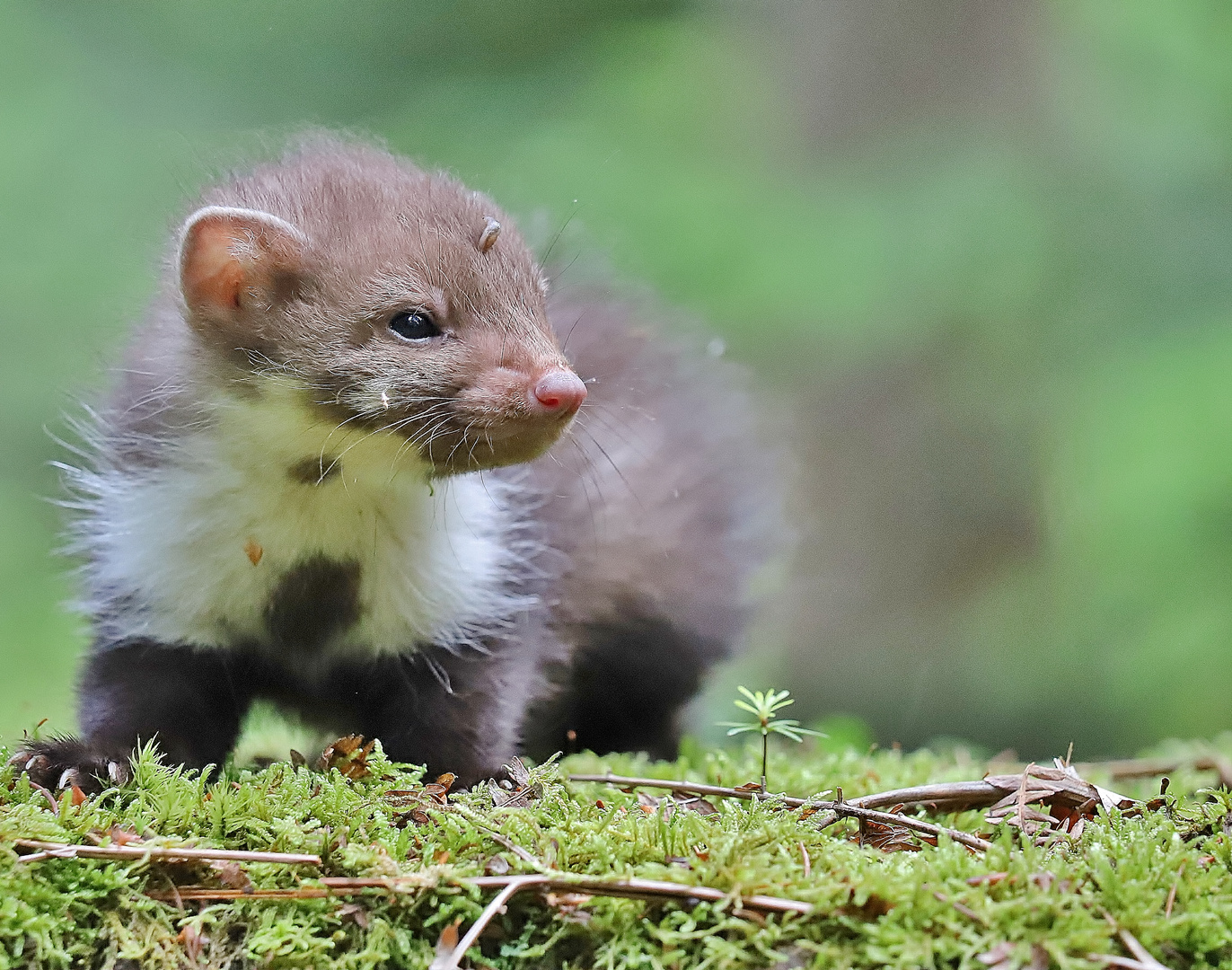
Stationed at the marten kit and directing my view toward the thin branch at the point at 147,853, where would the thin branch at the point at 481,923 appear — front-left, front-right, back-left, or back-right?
front-left

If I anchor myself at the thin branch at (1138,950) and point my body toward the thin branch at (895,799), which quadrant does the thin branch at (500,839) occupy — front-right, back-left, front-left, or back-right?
front-left

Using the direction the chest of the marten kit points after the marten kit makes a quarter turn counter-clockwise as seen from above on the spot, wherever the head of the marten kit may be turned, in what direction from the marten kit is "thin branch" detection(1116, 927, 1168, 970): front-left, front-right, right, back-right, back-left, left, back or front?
front

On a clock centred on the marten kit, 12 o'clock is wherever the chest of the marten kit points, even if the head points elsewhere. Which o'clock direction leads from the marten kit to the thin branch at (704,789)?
The thin branch is roughly at 8 o'clock from the marten kit.

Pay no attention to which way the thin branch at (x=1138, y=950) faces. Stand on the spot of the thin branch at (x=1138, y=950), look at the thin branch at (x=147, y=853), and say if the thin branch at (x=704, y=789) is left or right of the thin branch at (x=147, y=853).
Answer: right

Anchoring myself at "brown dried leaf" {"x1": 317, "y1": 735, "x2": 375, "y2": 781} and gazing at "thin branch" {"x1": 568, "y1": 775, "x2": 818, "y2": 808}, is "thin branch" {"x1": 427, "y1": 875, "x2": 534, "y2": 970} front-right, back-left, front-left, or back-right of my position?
front-right

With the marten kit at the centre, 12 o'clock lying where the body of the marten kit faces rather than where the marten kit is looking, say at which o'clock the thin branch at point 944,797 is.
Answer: The thin branch is roughly at 8 o'clock from the marten kit.

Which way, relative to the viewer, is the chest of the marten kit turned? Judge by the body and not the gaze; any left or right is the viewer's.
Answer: facing the viewer and to the left of the viewer
